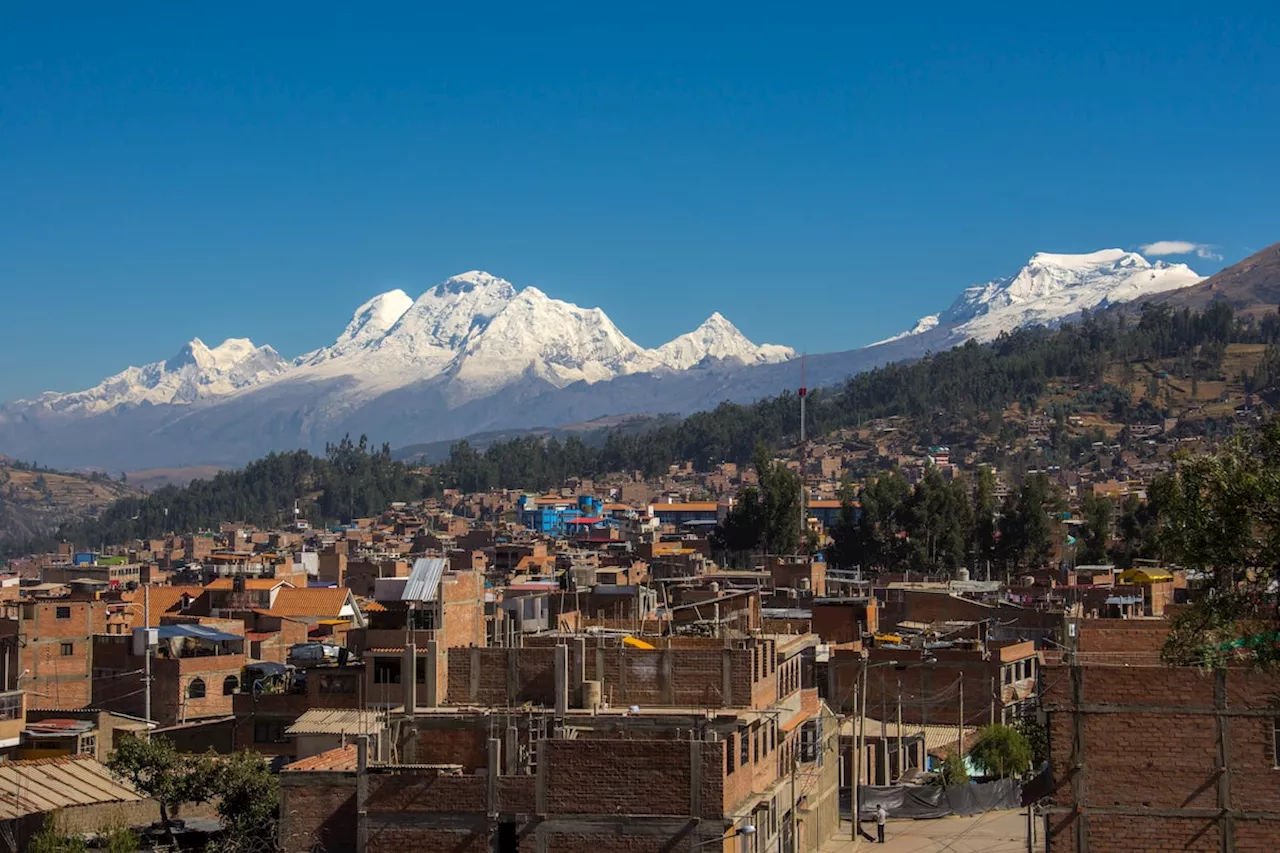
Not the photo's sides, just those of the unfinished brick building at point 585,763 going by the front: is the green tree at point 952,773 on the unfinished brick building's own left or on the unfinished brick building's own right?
on the unfinished brick building's own left

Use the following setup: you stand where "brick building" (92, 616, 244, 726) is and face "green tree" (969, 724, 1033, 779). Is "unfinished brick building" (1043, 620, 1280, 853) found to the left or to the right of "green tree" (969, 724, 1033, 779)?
right
